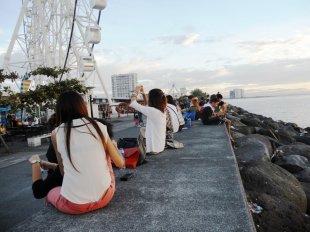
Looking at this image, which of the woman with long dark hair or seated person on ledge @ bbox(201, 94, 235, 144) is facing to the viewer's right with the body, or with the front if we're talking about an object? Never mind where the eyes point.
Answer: the seated person on ledge

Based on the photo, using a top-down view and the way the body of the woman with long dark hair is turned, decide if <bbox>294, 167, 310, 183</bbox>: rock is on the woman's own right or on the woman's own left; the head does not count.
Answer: on the woman's own right

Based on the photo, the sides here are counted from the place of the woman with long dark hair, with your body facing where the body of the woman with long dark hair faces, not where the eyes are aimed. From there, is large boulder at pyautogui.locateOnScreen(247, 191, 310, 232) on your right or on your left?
on your right

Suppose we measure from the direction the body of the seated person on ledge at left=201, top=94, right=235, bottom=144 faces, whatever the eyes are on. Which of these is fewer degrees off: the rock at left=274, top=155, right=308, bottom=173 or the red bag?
the rock

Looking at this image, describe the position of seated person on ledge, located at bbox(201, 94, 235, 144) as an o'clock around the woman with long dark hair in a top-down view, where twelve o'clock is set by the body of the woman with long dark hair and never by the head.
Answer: The seated person on ledge is roughly at 1 o'clock from the woman with long dark hair.

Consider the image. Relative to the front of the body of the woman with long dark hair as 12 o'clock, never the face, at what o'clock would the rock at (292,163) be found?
The rock is roughly at 2 o'clock from the woman with long dark hair.

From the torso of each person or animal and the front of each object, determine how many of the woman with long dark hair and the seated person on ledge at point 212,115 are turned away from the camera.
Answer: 1

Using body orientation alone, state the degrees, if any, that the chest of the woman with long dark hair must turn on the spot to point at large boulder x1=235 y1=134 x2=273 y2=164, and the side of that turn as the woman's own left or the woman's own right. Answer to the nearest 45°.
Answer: approximately 45° to the woman's own right

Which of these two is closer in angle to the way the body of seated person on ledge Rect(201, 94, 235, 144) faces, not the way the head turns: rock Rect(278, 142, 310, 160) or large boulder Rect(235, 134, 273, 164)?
the rock

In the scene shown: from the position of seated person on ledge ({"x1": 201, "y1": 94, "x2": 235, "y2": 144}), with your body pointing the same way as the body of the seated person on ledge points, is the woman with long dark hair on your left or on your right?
on your right

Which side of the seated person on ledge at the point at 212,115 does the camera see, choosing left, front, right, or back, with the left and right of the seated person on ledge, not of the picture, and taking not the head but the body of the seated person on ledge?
right

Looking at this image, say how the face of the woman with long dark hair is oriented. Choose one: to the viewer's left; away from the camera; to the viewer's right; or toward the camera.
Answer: away from the camera

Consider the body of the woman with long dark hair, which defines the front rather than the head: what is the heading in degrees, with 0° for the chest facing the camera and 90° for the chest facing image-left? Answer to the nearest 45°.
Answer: approximately 180°
